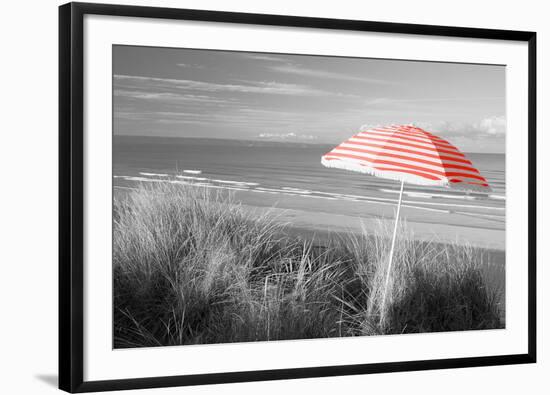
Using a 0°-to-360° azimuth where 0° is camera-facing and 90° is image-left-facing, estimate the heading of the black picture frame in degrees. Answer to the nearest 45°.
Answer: approximately 315°
